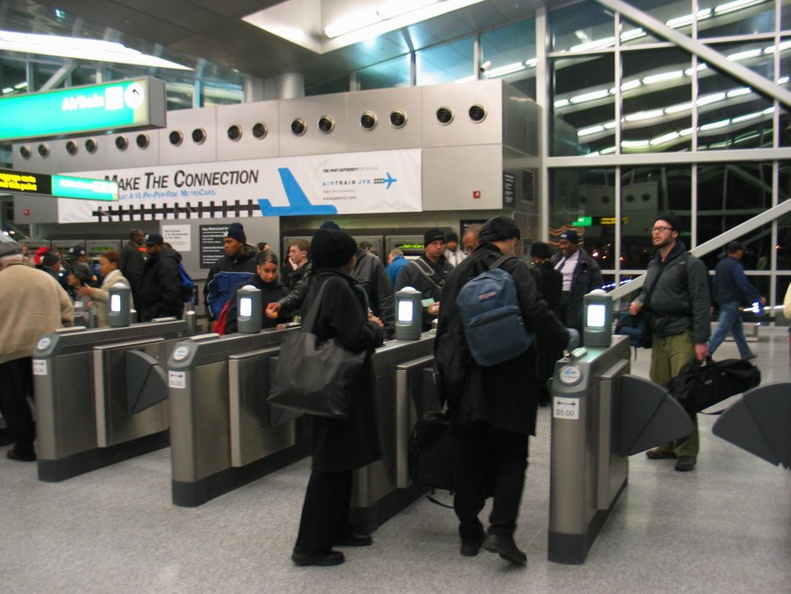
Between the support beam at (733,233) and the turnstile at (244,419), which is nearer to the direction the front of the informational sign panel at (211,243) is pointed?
the turnstile

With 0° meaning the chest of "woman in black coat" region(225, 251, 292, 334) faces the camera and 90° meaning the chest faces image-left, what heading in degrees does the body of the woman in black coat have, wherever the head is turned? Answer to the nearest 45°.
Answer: approximately 315°

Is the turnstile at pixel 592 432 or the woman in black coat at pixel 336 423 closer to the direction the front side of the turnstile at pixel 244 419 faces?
the woman in black coat

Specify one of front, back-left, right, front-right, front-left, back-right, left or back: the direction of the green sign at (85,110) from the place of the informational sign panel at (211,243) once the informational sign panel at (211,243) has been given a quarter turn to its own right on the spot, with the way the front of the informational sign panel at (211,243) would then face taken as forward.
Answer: left

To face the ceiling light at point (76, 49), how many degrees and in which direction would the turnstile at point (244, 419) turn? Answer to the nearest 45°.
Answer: approximately 135° to its right

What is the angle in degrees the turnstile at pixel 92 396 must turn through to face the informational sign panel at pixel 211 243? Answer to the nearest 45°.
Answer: approximately 135° to its right

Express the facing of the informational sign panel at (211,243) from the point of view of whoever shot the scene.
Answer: facing the viewer

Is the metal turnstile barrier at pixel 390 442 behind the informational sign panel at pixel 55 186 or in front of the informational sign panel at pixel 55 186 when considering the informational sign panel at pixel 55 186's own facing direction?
in front

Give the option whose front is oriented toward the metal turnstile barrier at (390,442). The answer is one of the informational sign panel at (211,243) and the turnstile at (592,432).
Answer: the informational sign panel

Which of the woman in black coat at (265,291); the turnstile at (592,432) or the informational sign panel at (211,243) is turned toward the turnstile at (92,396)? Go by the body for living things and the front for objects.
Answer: the informational sign panel

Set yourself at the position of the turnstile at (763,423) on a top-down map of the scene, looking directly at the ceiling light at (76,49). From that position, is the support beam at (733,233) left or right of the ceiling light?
right

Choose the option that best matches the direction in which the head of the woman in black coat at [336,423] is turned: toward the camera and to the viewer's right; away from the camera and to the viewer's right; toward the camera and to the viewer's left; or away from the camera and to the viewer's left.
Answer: away from the camera and to the viewer's right

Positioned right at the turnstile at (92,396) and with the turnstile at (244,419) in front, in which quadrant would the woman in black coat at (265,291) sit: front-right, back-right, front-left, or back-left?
front-left

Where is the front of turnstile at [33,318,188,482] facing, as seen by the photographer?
facing the viewer and to the left of the viewer

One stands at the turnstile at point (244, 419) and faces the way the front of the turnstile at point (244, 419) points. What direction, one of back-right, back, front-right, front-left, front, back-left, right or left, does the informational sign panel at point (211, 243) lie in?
back-right

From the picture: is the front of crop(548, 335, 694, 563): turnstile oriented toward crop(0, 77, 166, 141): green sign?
no

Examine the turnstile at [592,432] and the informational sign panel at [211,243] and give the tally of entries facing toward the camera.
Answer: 2

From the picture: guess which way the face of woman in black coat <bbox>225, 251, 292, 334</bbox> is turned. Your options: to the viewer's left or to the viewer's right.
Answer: to the viewer's right

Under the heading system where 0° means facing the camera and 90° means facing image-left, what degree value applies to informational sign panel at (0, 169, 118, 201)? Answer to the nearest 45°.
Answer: approximately 315°

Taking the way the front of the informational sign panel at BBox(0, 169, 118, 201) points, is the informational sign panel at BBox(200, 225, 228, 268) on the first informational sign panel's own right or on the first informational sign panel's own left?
on the first informational sign panel's own left

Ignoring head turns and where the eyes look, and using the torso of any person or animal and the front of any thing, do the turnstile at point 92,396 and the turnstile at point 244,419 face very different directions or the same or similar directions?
same or similar directions
